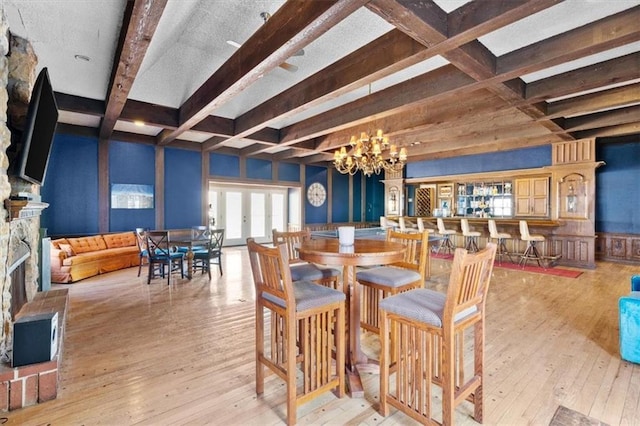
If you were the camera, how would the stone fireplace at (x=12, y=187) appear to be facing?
facing to the right of the viewer

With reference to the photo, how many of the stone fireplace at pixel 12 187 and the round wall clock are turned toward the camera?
1

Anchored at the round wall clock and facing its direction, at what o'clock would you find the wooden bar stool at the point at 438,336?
The wooden bar stool is roughly at 12 o'clock from the round wall clock.

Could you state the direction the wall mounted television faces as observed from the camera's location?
facing to the right of the viewer

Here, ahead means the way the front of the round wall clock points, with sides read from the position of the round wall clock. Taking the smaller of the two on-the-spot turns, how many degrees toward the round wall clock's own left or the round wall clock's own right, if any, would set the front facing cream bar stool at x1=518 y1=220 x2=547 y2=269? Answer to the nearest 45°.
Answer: approximately 45° to the round wall clock's own left

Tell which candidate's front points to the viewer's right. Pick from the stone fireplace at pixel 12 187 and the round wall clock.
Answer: the stone fireplace

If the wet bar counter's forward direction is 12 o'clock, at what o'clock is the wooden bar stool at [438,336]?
The wooden bar stool is roughly at 11 o'clock from the wet bar counter.

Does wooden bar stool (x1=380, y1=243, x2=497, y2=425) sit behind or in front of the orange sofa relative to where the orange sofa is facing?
in front

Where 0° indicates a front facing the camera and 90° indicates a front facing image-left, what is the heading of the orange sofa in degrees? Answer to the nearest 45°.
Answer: approximately 315°

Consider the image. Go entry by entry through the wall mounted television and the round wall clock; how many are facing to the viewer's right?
1

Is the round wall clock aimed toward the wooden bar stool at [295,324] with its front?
yes

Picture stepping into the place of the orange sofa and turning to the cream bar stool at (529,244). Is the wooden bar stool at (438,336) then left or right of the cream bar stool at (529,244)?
right

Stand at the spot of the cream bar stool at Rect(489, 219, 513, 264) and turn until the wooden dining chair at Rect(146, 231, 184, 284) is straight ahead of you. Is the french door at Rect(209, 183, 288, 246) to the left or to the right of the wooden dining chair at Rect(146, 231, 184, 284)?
right

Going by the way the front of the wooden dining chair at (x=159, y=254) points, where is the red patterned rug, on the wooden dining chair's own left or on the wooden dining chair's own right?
on the wooden dining chair's own right
